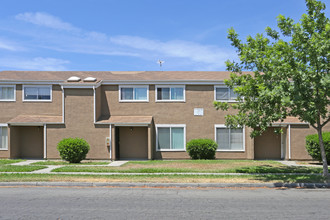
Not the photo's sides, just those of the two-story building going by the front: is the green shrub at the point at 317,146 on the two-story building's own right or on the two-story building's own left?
on the two-story building's own left

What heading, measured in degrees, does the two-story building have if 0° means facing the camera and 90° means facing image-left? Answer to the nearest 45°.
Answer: approximately 0°

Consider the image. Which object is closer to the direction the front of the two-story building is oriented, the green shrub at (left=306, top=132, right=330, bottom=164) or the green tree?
the green tree
